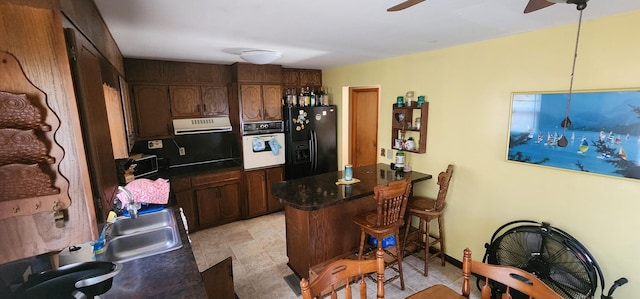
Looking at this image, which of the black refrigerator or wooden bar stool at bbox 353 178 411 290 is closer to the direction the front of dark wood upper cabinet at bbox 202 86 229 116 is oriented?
the wooden bar stool

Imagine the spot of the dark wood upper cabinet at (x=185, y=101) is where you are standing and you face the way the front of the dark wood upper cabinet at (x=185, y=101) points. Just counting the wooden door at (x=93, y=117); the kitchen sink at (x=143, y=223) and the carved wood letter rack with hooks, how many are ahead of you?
3

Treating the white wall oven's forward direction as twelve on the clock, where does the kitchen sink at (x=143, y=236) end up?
The kitchen sink is roughly at 1 o'clock from the white wall oven.

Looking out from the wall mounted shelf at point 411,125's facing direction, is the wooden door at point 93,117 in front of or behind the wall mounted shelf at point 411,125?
in front

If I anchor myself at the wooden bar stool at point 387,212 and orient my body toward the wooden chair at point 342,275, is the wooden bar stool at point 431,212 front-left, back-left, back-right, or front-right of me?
back-left

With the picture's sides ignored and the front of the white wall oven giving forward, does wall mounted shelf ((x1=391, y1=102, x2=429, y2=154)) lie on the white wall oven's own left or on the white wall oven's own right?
on the white wall oven's own left

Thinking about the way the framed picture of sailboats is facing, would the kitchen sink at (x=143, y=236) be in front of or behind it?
in front

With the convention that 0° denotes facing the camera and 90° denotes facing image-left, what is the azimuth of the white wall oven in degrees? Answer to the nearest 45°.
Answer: approximately 0°

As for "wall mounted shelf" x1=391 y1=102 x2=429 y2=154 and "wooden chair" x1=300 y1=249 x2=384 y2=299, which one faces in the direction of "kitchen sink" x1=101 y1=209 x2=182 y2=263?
the wall mounted shelf

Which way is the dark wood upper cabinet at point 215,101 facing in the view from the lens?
facing the viewer
